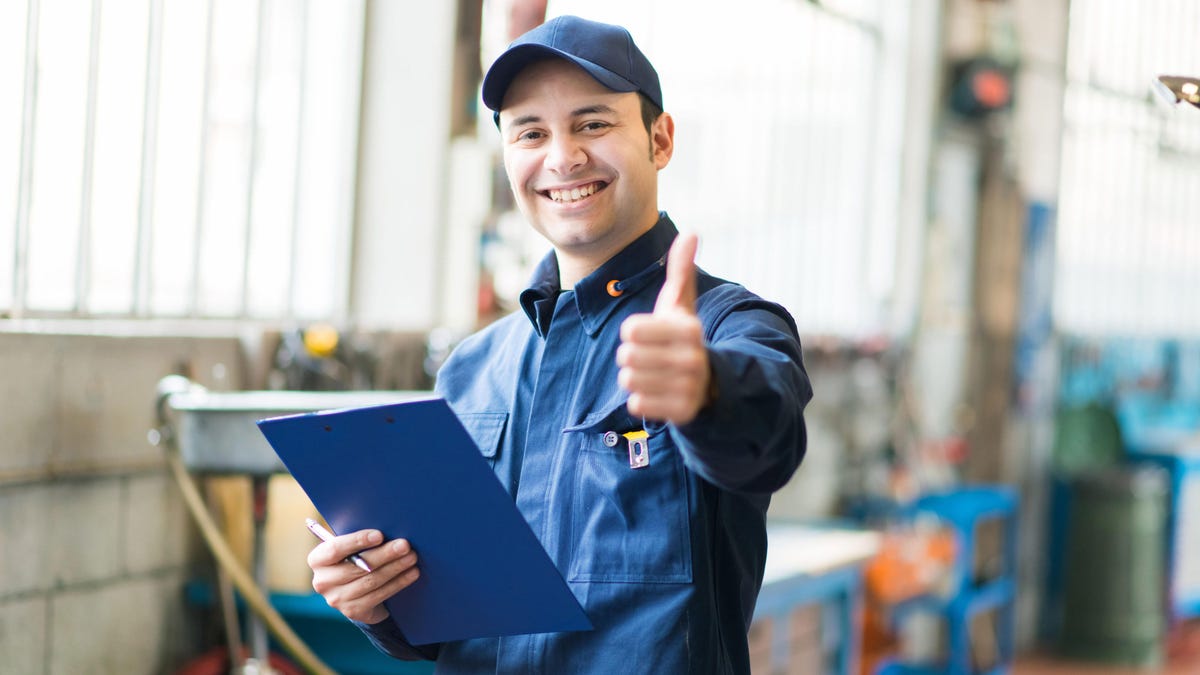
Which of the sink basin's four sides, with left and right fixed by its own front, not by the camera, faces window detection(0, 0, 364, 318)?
back

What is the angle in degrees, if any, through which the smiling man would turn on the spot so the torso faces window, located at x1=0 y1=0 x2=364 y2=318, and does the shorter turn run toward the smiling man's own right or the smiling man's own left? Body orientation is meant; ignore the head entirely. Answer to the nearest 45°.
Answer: approximately 90° to the smiling man's own right

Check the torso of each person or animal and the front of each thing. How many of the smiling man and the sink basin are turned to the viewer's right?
0

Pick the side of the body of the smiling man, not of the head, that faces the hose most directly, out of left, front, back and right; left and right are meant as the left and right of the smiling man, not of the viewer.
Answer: right
